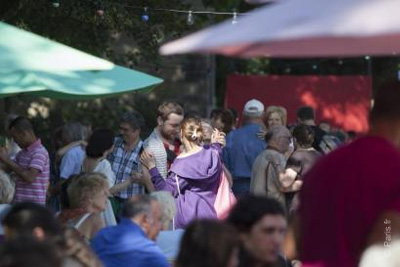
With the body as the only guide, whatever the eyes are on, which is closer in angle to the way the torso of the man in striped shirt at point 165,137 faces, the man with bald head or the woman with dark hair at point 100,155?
the man with bald head

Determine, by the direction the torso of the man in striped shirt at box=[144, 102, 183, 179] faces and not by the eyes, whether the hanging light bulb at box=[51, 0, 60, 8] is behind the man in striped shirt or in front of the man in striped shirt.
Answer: behind

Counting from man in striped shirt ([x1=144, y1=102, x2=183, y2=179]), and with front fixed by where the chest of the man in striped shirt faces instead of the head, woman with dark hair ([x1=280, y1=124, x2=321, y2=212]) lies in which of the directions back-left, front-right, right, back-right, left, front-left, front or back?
front-left

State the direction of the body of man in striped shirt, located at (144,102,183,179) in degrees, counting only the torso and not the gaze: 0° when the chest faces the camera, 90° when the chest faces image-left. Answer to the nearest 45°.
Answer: approximately 315°
